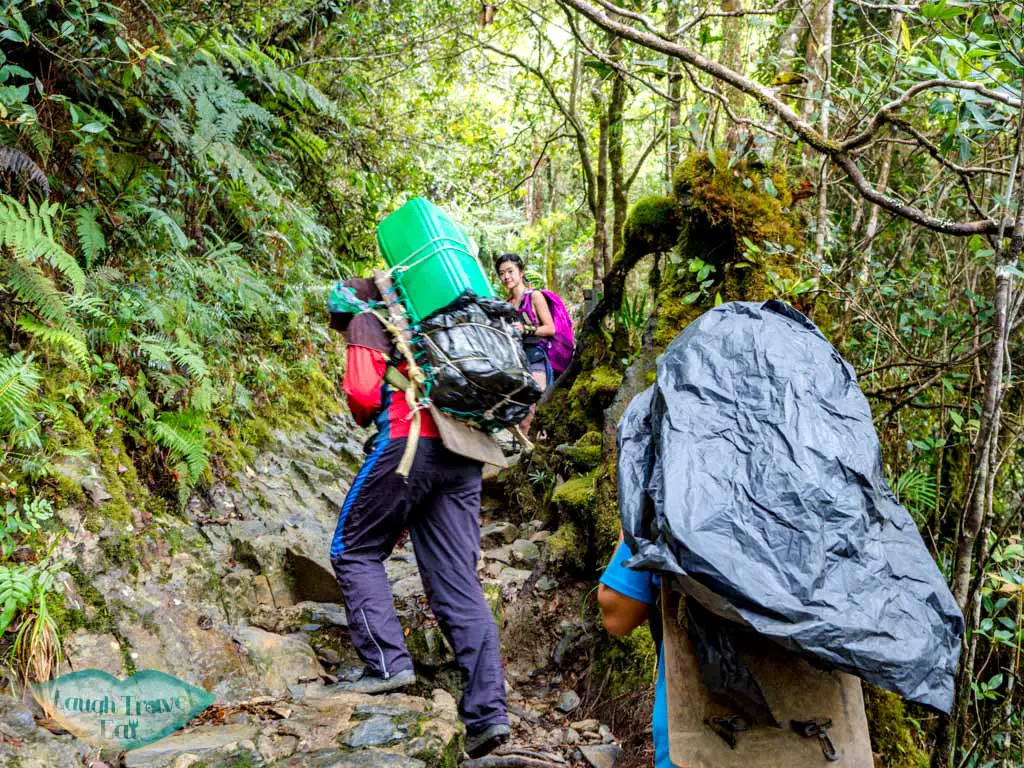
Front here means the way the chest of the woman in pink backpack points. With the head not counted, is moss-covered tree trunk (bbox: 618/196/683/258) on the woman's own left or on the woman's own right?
on the woman's own left

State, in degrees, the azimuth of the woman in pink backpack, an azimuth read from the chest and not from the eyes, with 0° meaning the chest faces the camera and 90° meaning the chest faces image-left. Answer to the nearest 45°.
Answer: approximately 45°

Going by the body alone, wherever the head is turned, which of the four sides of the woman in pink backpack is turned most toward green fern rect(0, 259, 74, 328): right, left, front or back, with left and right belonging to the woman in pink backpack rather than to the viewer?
front

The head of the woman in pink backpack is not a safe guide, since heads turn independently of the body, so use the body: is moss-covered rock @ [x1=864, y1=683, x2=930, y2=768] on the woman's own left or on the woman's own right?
on the woman's own left

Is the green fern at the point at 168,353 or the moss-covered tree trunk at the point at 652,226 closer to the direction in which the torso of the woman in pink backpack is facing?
the green fern

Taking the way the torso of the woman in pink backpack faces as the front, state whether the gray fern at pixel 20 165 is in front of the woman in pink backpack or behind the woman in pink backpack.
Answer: in front

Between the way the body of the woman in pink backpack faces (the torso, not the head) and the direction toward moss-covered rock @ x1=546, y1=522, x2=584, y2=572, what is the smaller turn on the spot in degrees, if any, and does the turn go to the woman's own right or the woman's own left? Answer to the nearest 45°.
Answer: approximately 45° to the woman's own left

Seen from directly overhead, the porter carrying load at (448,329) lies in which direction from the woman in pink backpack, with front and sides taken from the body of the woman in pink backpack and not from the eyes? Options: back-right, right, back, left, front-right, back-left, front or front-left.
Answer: front-left
